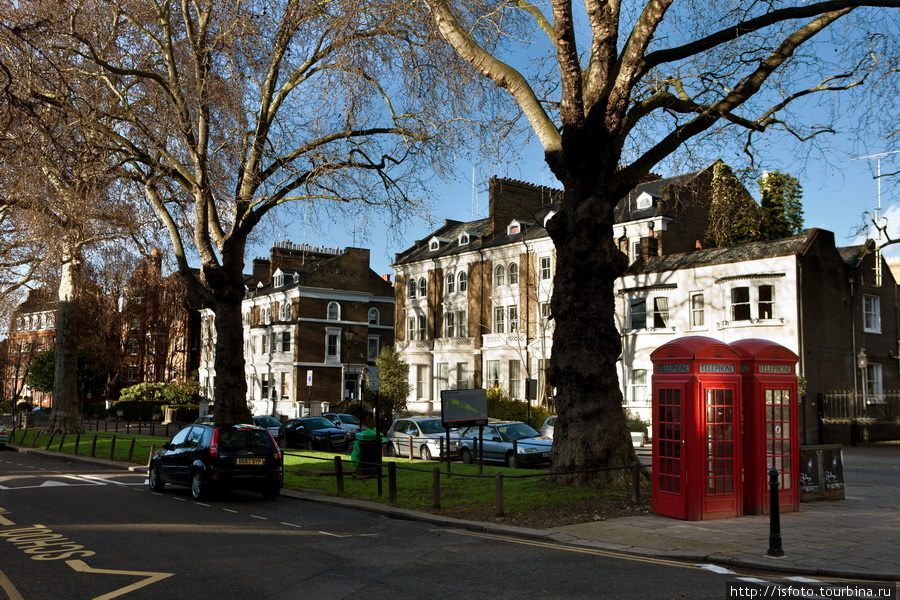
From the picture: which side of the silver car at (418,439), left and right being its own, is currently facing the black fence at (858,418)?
left

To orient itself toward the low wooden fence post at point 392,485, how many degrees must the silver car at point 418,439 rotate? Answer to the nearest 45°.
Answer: approximately 45° to its right

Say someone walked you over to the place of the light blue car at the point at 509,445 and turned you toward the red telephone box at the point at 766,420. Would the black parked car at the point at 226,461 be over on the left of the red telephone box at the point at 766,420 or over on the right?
right

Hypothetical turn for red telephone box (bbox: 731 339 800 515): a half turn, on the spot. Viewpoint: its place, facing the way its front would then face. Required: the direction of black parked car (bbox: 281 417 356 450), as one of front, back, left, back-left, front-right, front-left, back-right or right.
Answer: front

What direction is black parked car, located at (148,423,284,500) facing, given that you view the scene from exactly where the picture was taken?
facing away from the viewer and to the left of the viewer

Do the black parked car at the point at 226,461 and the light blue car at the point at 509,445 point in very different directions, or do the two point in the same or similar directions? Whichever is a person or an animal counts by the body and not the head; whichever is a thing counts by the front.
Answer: very different directions
